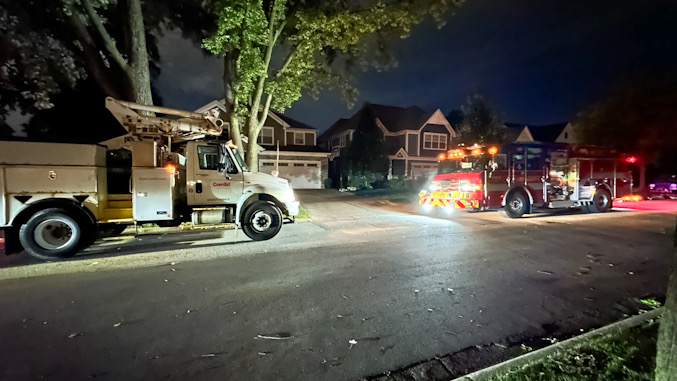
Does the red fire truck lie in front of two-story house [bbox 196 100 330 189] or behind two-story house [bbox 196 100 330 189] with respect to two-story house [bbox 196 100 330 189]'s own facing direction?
in front

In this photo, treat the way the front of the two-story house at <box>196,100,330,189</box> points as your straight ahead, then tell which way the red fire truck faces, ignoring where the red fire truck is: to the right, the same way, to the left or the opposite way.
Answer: to the right

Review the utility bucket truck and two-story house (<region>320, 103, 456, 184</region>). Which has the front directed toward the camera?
the two-story house

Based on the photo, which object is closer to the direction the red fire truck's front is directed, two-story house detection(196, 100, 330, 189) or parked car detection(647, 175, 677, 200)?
the two-story house

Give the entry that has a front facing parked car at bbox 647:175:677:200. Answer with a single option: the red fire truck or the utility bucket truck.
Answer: the utility bucket truck

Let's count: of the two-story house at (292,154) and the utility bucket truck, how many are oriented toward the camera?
1

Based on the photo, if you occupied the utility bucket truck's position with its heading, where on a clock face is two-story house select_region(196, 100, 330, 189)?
The two-story house is roughly at 10 o'clock from the utility bucket truck.

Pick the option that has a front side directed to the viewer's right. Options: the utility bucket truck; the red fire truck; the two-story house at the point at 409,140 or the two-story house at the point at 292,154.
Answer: the utility bucket truck

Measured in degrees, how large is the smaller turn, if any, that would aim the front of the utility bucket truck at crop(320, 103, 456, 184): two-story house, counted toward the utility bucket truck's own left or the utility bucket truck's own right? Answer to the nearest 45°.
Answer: approximately 45° to the utility bucket truck's own left

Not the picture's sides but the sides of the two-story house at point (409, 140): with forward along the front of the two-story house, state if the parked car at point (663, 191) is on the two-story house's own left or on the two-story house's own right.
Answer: on the two-story house's own left

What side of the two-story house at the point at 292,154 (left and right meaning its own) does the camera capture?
front

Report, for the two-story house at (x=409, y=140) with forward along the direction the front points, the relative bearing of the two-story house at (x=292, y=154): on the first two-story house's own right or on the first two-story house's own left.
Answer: on the first two-story house's own right

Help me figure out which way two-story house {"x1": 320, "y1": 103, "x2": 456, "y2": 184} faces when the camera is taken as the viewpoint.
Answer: facing the viewer

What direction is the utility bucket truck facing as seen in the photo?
to the viewer's right

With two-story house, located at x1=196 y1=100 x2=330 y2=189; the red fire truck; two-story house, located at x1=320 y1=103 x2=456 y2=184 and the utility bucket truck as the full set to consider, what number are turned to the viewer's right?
1

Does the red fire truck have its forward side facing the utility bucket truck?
yes

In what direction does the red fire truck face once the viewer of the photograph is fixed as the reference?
facing the viewer and to the left of the viewer

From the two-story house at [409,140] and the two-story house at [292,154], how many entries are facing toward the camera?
2
